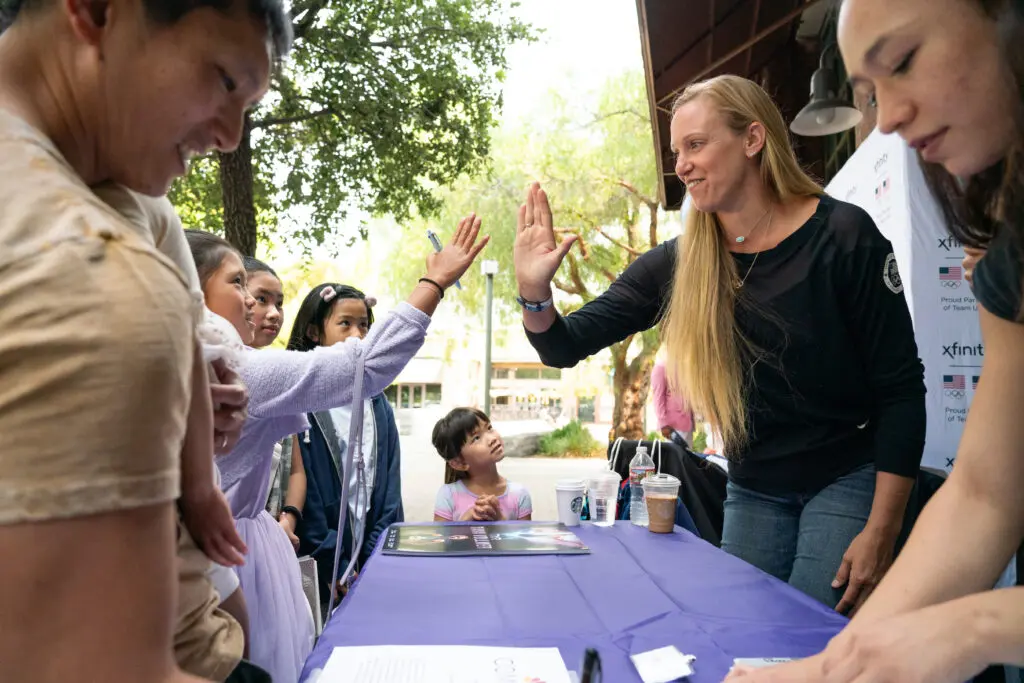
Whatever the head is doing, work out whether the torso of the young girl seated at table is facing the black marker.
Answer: yes

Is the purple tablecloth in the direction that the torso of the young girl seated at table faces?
yes

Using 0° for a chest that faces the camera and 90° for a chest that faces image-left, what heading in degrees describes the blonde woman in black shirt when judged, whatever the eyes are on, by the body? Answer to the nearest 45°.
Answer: approximately 45°

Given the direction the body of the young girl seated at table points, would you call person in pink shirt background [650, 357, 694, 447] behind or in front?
behind

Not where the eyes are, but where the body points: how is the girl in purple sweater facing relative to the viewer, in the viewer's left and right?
facing to the right of the viewer

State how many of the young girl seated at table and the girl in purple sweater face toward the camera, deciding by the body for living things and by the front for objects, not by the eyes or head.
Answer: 1
